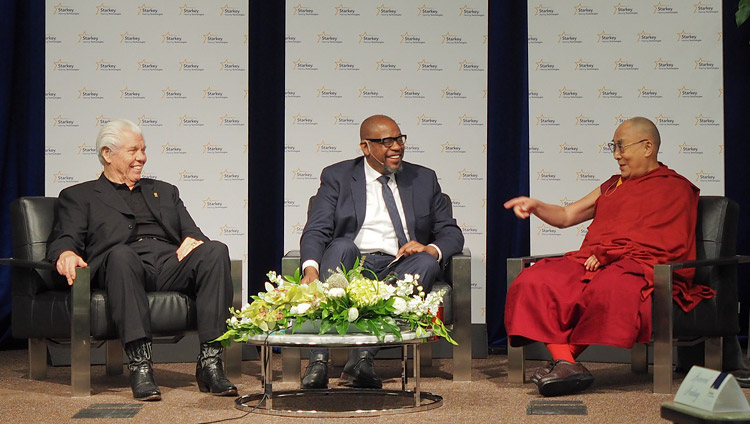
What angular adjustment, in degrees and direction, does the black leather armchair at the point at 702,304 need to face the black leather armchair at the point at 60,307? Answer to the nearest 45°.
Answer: approximately 45° to its right

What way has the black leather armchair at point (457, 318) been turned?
toward the camera

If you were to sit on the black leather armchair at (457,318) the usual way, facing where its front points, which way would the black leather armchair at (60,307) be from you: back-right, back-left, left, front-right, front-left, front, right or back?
right

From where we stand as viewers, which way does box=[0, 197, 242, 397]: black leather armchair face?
facing the viewer and to the right of the viewer

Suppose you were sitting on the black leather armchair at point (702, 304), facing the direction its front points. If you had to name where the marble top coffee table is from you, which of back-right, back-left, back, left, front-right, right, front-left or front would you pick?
front

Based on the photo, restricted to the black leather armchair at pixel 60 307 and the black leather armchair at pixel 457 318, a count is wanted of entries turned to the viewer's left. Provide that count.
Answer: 0

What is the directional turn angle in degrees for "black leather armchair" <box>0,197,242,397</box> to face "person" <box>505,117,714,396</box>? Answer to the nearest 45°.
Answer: approximately 45° to its left

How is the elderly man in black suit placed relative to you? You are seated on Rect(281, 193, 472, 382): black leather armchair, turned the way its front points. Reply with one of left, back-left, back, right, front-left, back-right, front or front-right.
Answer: right

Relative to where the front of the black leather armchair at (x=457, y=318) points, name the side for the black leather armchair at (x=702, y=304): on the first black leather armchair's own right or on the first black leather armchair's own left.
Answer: on the first black leather armchair's own left

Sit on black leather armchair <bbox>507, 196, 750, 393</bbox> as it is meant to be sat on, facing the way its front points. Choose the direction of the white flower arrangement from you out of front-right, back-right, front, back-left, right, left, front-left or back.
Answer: front

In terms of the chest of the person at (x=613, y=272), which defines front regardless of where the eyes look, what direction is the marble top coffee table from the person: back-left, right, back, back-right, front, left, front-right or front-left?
front

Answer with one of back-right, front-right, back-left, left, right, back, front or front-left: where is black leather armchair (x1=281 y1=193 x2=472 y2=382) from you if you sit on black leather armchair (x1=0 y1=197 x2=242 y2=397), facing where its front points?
front-left

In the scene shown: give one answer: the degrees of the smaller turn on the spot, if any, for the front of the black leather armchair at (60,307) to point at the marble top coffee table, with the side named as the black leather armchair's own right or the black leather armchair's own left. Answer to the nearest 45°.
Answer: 0° — it already faces it

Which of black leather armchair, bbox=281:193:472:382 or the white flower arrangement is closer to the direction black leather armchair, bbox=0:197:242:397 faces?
the white flower arrangement

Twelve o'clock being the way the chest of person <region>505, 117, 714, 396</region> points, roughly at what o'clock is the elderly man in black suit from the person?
The elderly man in black suit is roughly at 1 o'clock from the person.

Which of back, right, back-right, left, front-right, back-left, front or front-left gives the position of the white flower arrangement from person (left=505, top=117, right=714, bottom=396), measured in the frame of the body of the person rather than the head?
front

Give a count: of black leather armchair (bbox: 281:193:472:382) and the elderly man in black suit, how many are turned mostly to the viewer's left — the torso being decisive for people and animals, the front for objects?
0

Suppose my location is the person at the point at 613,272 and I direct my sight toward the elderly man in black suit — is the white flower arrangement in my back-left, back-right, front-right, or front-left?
front-left
